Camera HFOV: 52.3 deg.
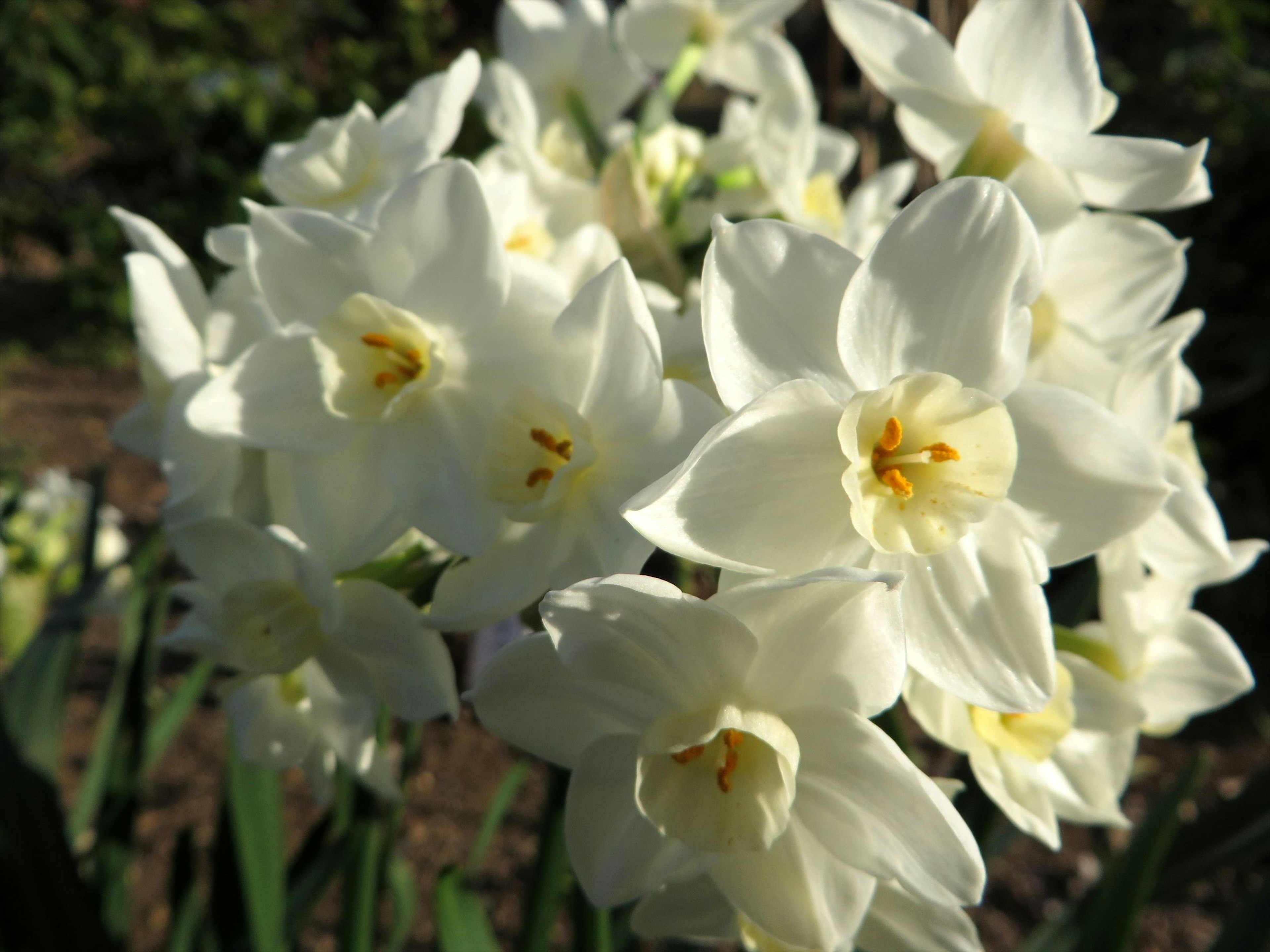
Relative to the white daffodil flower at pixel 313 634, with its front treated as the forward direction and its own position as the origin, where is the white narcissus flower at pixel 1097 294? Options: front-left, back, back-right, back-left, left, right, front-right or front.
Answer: back-left

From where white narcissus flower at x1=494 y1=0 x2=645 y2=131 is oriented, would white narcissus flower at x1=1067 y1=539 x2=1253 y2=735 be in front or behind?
behind
